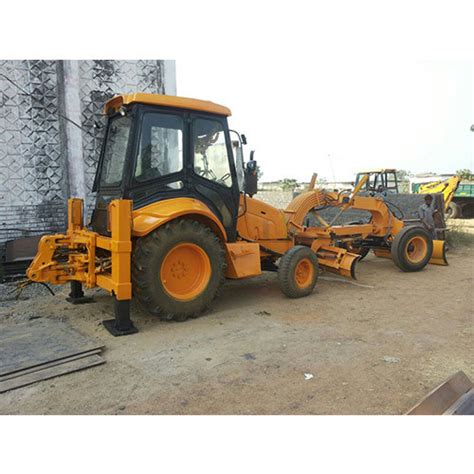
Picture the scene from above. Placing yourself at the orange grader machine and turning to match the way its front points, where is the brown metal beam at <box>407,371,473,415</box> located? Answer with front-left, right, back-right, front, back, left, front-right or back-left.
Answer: right

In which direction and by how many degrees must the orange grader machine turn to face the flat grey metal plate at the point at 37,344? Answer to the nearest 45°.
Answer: approximately 180°

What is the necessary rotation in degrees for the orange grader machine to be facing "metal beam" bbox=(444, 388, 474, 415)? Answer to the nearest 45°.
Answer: approximately 90° to its right

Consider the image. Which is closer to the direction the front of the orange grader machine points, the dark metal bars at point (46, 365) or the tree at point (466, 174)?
the tree

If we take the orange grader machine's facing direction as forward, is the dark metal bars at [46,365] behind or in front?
behind

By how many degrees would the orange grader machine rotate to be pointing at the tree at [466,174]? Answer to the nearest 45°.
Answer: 0° — it already faces it

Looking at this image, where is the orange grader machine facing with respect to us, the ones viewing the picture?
facing away from the viewer and to the right of the viewer
